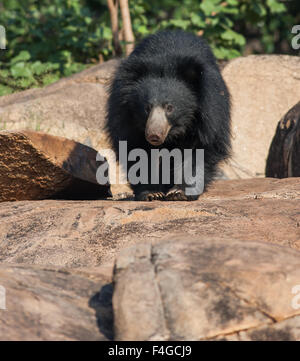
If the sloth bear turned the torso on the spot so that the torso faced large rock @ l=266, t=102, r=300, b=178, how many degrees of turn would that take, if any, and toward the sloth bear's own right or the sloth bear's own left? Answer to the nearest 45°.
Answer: approximately 135° to the sloth bear's own left

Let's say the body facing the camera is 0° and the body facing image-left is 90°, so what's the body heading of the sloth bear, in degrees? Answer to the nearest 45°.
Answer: approximately 0°

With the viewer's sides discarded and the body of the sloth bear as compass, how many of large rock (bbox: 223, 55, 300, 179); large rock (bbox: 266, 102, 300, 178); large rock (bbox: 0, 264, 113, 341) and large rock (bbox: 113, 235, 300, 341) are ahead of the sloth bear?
2

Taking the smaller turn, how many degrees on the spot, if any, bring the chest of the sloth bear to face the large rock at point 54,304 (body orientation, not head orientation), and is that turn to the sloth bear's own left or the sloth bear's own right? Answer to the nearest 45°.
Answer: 0° — it already faces it

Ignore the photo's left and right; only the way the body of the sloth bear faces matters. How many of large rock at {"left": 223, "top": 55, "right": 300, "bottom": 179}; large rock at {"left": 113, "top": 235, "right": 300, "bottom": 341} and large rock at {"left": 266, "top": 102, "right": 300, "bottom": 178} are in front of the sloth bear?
1

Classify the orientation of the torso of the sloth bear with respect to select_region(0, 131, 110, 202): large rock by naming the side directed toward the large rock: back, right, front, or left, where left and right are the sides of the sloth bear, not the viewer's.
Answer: right

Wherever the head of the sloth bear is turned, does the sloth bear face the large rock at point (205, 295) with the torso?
yes
